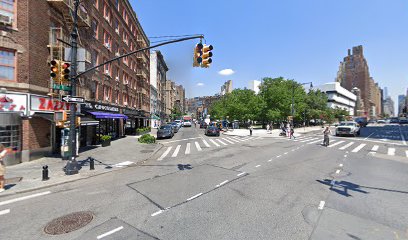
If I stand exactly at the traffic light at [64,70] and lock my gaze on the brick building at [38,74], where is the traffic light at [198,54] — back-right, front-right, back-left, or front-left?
back-right

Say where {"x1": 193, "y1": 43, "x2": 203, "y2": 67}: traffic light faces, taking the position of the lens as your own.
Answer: facing the viewer and to the right of the viewer

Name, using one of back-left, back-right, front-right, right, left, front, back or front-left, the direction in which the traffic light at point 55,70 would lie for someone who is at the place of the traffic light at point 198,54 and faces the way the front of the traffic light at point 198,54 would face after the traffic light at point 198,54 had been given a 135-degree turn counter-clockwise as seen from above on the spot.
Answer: left

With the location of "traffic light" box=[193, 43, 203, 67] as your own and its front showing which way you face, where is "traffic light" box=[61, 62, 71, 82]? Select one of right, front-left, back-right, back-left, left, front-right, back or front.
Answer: back-right
